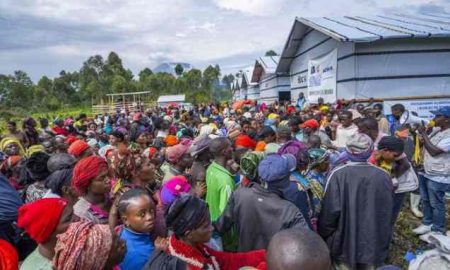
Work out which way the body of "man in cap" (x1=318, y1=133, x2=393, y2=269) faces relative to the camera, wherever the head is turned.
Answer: away from the camera

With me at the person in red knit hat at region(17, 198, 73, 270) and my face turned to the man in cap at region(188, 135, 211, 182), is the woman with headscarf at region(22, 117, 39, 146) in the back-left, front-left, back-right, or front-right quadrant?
front-left

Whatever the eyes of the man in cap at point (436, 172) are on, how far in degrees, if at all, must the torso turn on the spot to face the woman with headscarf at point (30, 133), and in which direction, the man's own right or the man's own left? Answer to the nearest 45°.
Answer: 0° — they already face them

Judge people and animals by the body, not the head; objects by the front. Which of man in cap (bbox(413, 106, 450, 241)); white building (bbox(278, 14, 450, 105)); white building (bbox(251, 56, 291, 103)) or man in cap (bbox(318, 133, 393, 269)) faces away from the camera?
man in cap (bbox(318, 133, 393, 269))

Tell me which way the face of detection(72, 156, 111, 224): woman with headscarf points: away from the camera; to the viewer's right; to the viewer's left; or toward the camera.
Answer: to the viewer's right

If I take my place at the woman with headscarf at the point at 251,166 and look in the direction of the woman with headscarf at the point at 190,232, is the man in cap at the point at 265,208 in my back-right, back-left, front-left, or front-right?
front-left

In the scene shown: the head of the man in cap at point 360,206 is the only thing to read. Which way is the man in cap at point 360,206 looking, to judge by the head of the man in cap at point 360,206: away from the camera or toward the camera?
away from the camera

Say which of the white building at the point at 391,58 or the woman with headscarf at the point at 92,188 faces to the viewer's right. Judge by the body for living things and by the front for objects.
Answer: the woman with headscarf

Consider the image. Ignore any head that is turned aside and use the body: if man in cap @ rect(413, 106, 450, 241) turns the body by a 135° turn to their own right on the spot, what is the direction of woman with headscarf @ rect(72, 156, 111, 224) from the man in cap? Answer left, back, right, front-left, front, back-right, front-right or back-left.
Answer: back

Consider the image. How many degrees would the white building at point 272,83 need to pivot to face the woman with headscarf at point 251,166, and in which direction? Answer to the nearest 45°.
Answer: approximately 45° to its left
